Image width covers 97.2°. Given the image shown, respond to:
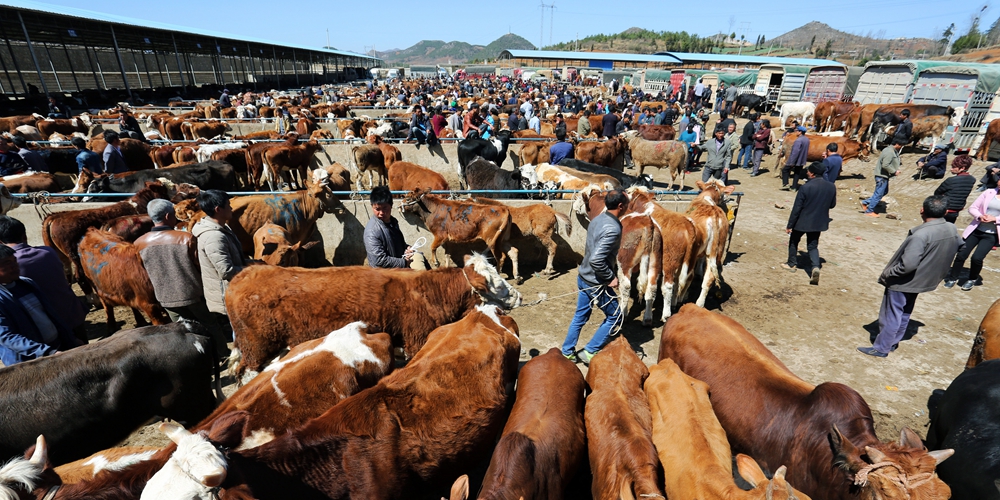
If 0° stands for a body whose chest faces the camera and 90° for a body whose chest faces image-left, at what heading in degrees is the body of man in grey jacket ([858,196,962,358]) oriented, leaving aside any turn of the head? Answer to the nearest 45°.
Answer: approximately 135°

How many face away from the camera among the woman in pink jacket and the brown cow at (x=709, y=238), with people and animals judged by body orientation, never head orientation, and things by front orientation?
1

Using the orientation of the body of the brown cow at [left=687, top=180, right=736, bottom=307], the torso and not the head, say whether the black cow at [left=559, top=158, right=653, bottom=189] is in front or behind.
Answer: in front

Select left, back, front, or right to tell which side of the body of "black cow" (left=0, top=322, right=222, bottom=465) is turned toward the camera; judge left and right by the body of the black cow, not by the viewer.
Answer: left

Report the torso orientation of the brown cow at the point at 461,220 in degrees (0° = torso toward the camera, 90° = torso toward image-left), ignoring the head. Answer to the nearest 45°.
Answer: approximately 90°

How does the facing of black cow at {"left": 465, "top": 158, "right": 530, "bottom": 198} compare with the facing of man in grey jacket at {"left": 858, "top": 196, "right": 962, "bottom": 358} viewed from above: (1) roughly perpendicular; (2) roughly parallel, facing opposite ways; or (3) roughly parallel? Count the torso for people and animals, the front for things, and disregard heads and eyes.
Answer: roughly perpendicular

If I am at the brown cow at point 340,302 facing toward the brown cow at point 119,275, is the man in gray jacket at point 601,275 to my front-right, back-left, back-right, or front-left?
back-right

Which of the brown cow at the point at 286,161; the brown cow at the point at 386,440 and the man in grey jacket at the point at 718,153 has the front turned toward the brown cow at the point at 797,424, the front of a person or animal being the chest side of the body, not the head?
the man in grey jacket

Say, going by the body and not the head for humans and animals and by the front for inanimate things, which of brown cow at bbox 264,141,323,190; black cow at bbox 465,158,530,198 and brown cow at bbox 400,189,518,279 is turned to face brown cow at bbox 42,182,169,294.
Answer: brown cow at bbox 400,189,518,279
